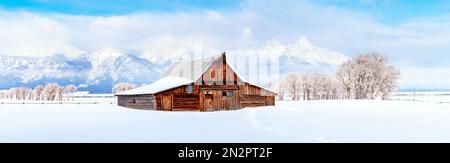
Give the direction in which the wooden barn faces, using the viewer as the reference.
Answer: facing the viewer and to the right of the viewer
